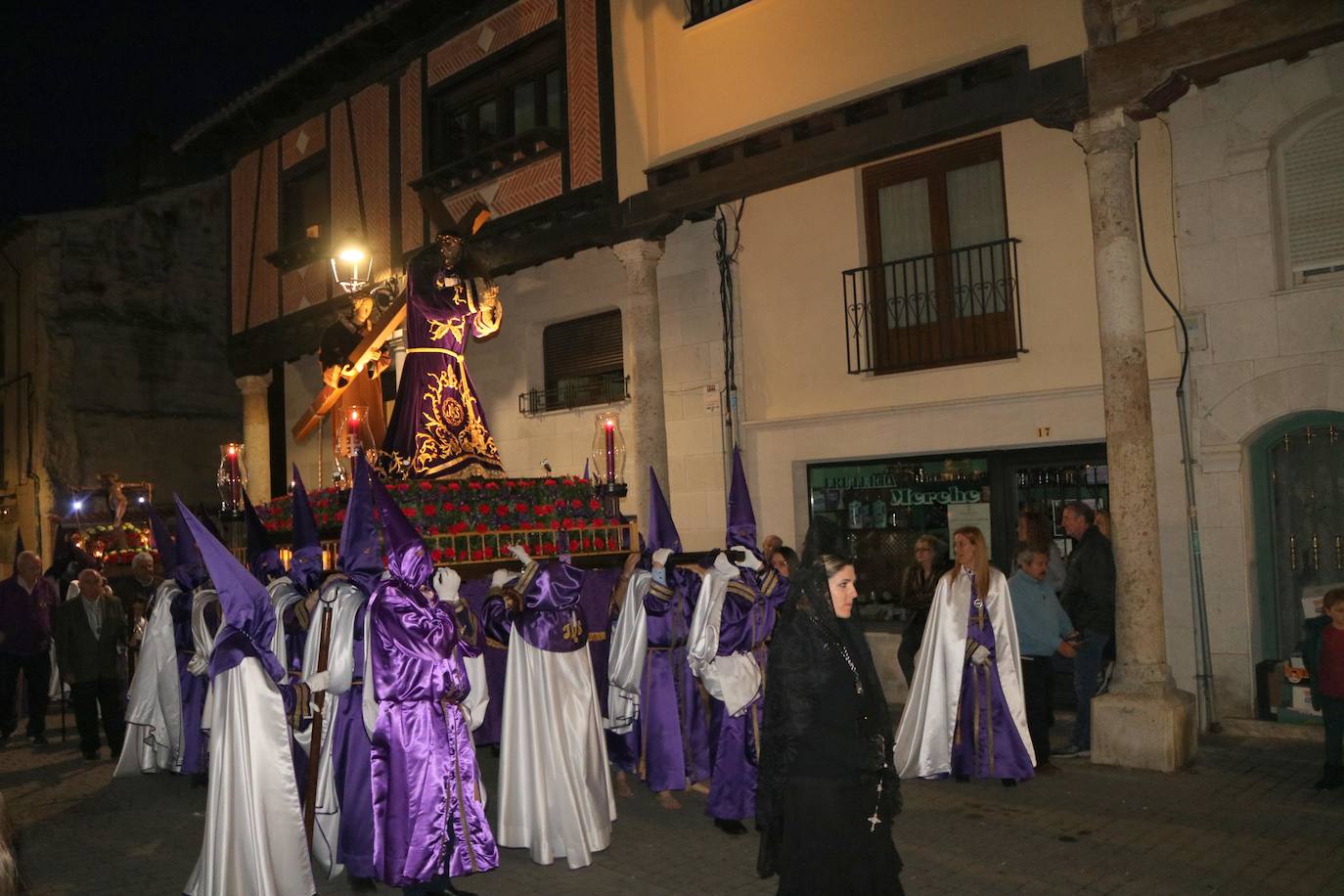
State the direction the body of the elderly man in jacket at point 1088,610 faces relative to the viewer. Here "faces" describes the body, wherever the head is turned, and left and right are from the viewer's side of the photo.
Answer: facing to the left of the viewer

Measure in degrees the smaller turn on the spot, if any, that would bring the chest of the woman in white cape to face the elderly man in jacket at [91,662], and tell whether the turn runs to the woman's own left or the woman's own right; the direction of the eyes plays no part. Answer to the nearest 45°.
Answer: approximately 90° to the woman's own right

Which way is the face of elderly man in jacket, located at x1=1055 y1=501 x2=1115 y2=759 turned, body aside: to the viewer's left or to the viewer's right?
to the viewer's left

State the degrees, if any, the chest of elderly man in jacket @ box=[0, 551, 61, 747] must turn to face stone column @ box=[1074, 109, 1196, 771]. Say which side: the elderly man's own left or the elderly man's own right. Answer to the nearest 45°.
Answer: approximately 45° to the elderly man's own left

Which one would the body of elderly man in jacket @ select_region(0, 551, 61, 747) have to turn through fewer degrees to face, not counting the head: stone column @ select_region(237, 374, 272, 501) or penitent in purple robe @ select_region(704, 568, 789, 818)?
the penitent in purple robe

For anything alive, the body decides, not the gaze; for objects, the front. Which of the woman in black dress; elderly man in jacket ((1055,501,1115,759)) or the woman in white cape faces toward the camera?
the woman in white cape

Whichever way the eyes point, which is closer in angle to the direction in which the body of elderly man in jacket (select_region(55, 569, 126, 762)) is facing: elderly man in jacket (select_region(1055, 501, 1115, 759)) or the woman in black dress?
the woman in black dress

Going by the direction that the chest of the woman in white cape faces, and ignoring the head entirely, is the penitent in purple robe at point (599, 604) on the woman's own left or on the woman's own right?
on the woman's own right
